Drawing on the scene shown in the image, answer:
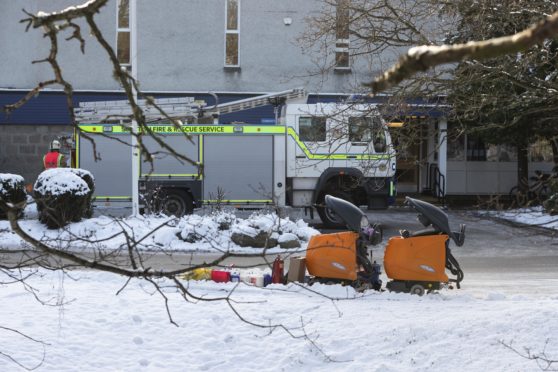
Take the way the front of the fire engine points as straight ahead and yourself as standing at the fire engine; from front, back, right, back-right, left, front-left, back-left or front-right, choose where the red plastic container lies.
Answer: right

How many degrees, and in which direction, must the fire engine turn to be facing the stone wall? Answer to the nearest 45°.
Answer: approximately 135° to its left

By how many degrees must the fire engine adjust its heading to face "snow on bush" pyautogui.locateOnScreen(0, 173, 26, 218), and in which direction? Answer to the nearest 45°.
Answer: approximately 180°

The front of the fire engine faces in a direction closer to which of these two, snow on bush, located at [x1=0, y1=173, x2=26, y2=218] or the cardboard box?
the cardboard box

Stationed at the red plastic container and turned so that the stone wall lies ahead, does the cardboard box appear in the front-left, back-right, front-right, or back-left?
back-right

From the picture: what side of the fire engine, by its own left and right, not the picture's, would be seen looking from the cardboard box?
right

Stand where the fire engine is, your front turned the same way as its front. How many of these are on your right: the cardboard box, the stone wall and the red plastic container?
2

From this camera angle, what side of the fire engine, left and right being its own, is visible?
right
